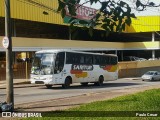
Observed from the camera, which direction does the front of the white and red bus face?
facing the viewer and to the left of the viewer

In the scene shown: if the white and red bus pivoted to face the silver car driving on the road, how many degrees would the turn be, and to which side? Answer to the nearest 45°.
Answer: approximately 180°
